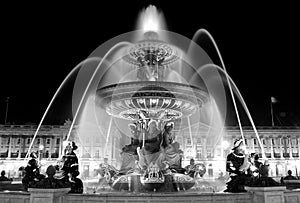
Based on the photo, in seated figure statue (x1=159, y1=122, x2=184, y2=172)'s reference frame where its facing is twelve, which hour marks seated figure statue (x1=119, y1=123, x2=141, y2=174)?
seated figure statue (x1=119, y1=123, x2=141, y2=174) is roughly at 5 o'clock from seated figure statue (x1=159, y1=122, x2=184, y2=172).

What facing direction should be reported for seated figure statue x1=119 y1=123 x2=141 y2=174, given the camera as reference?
facing the viewer and to the left of the viewer

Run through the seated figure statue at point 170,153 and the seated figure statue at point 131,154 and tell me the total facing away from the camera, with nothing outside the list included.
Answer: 0

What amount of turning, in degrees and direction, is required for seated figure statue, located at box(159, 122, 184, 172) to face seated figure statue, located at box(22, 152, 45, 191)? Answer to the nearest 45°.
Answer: approximately 135° to its right

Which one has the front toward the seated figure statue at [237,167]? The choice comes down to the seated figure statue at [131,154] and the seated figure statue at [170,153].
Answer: the seated figure statue at [170,153]

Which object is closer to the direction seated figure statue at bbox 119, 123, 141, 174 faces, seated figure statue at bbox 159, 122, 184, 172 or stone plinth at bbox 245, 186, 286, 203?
the stone plinth

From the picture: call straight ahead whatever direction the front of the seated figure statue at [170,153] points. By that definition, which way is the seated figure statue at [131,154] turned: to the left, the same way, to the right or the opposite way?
to the right

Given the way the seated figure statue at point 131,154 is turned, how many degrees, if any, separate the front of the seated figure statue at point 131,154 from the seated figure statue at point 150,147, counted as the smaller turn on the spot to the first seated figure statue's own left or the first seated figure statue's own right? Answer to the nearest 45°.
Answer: approximately 90° to the first seated figure statue's own left

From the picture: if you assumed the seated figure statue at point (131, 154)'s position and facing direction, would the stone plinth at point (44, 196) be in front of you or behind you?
in front

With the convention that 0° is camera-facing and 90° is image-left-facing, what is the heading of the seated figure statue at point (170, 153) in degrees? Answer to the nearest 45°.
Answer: approximately 315°

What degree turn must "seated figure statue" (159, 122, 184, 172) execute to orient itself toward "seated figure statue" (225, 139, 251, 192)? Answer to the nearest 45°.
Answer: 0° — it already faces it

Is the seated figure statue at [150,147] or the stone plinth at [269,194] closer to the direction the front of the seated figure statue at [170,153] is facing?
the stone plinth

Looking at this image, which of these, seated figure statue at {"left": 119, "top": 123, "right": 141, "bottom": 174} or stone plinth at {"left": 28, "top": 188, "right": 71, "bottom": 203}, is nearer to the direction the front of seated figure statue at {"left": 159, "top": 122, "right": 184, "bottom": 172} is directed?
the stone plinth
